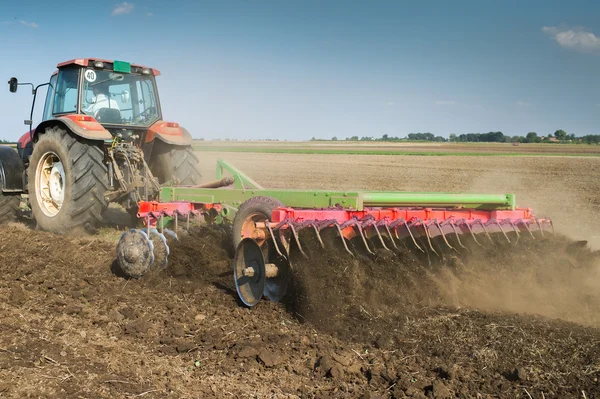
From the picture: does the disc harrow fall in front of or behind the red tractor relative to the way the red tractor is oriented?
behind

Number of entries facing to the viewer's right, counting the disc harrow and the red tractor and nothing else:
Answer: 0

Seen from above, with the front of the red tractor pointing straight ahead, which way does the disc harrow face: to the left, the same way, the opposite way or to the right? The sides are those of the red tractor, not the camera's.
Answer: the same way

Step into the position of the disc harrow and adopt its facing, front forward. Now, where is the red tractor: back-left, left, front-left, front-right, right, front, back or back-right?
front

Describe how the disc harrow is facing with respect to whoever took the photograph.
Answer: facing away from the viewer and to the left of the viewer

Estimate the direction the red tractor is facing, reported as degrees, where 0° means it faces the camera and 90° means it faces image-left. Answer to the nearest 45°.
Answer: approximately 135°
